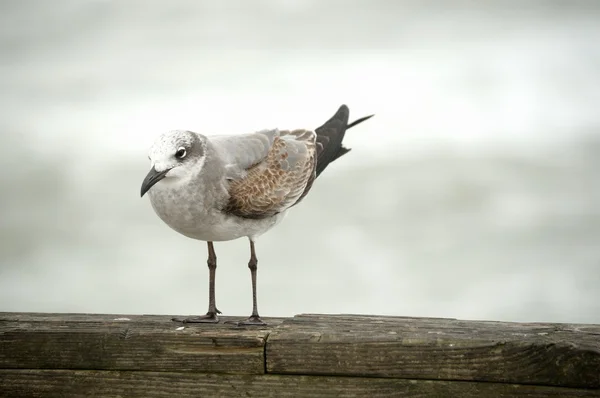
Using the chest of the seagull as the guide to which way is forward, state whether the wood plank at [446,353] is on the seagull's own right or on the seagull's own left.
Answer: on the seagull's own left

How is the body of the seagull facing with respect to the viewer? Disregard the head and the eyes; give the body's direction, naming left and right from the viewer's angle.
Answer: facing the viewer and to the left of the viewer
